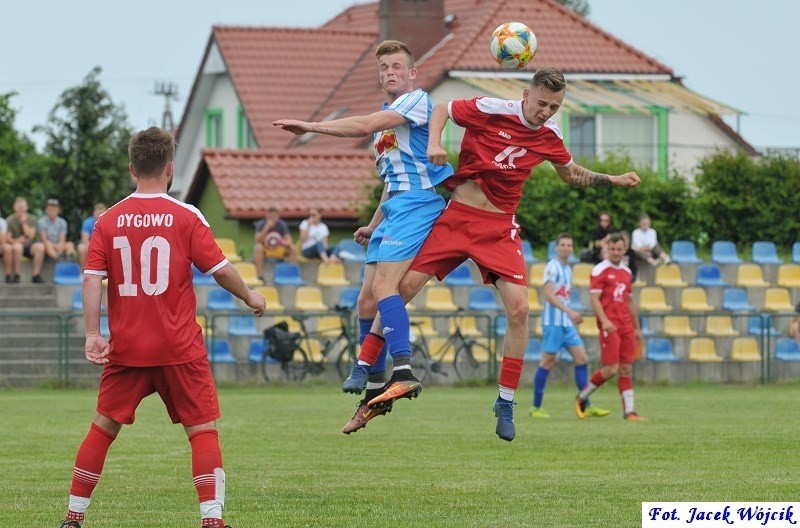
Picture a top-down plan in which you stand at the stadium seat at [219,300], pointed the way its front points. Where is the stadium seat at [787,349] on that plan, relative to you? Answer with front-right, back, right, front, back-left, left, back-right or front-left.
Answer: left

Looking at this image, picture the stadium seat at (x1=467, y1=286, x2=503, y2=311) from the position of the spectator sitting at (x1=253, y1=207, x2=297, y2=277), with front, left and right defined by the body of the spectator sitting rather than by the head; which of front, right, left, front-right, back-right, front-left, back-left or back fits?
left

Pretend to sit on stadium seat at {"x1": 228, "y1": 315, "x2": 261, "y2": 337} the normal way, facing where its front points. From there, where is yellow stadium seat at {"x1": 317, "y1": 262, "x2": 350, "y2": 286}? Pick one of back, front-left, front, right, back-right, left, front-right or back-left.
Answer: back-left

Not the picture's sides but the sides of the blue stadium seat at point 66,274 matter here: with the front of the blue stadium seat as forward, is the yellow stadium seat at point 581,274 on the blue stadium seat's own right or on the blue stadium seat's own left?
on the blue stadium seat's own left
